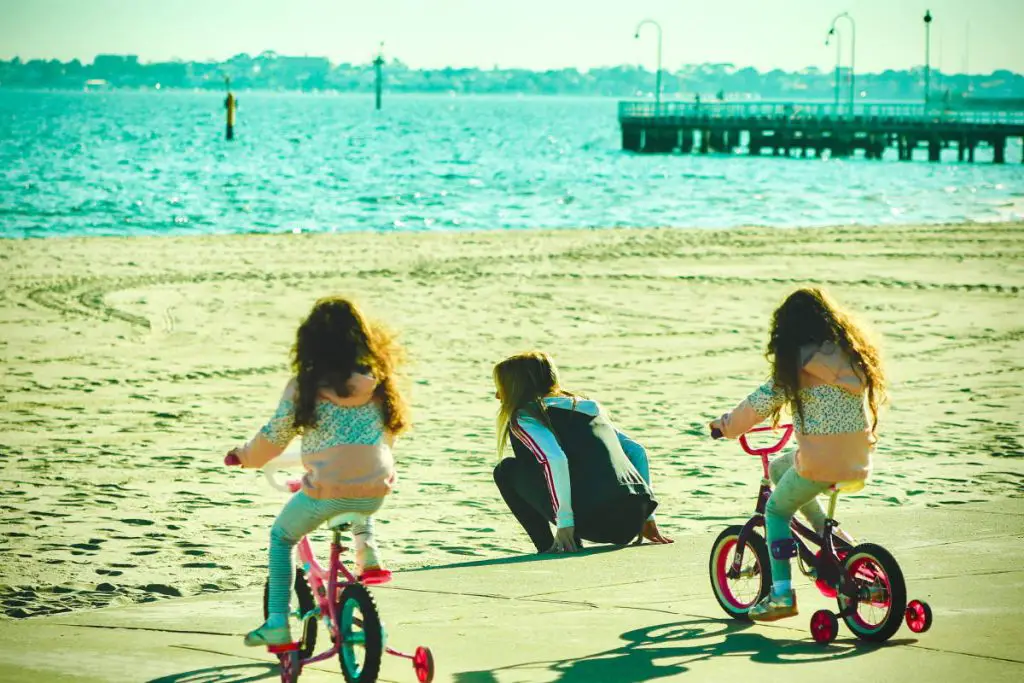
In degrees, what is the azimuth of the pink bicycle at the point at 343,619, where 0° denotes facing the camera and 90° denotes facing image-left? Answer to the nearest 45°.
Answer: approximately 135°

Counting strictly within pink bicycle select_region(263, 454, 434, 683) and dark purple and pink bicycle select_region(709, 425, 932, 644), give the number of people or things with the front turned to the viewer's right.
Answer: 0

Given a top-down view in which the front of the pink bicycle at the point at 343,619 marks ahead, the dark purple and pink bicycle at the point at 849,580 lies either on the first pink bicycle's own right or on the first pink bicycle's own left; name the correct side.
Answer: on the first pink bicycle's own right

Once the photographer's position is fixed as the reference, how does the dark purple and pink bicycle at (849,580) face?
facing away from the viewer and to the left of the viewer

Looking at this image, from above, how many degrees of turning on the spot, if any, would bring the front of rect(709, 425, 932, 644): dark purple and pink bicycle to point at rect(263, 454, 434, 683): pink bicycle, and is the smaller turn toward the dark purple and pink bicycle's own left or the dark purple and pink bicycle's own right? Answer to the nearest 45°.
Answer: approximately 90° to the dark purple and pink bicycle's own left
